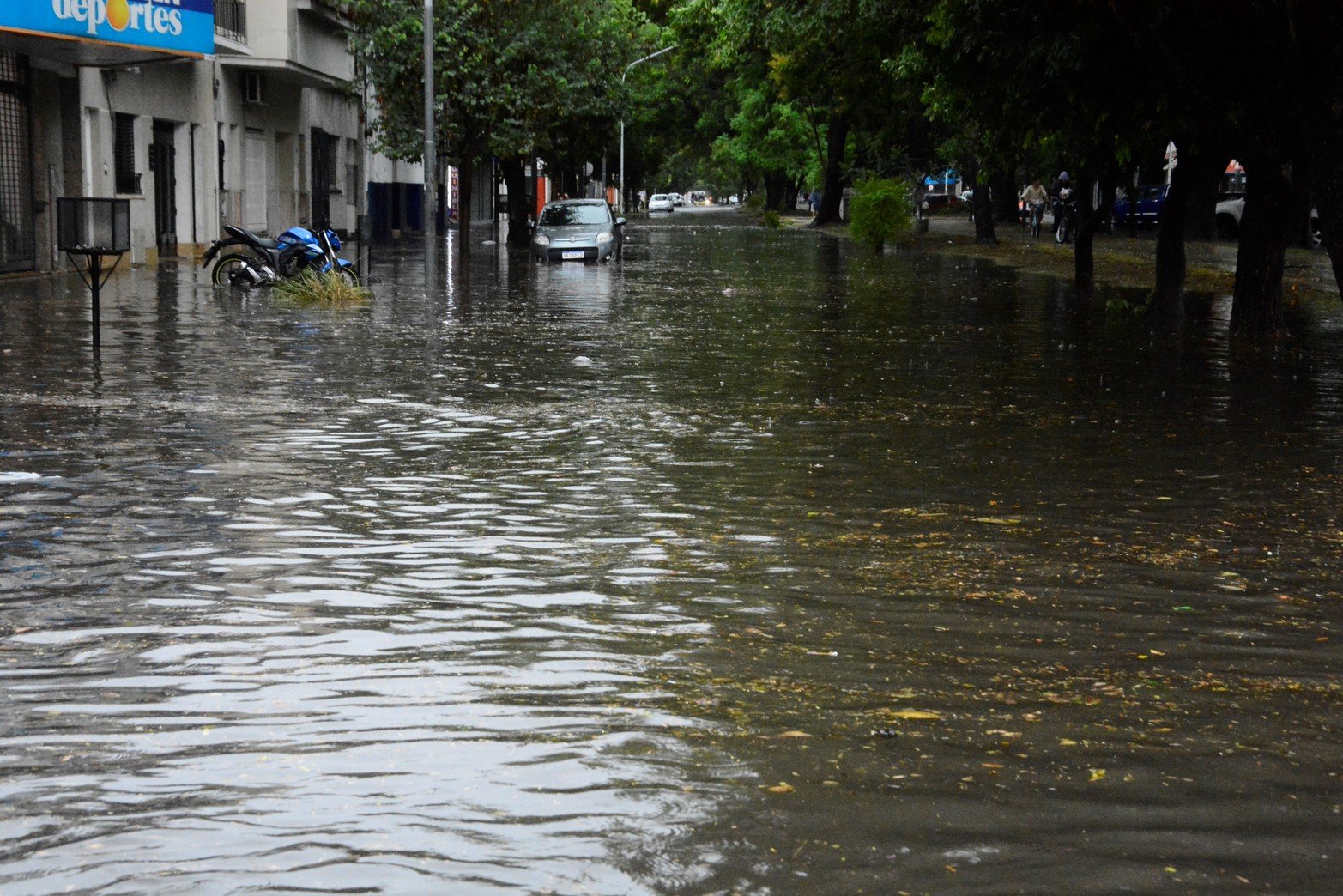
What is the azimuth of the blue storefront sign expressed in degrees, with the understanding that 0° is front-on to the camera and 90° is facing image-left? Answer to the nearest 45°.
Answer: approximately 315°

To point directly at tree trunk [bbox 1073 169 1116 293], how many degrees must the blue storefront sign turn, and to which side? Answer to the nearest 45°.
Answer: approximately 45° to its left

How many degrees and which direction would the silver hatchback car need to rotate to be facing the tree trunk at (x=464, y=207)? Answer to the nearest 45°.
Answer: approximately 135° to its right

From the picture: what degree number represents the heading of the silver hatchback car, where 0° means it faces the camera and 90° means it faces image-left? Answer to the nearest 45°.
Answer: approximately 0°

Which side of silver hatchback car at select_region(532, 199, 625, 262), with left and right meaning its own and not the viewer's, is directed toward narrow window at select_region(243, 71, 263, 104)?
right

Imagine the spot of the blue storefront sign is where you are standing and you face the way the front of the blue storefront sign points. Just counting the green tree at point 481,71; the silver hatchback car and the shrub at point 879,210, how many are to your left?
3

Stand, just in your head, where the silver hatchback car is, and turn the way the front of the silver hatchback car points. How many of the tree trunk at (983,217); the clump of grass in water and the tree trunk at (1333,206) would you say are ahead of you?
2

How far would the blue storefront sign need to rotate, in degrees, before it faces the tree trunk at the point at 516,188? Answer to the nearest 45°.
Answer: approximately 90° to its left

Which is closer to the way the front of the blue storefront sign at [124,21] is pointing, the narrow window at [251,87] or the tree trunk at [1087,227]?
the tree trunk
